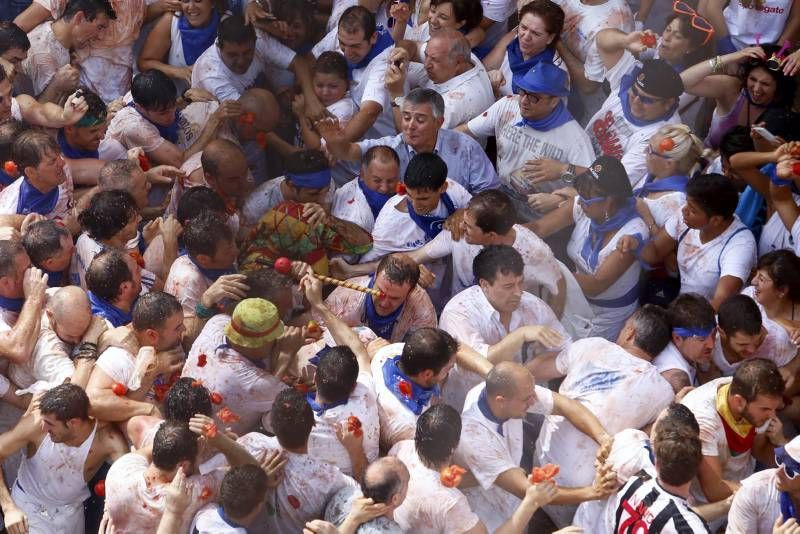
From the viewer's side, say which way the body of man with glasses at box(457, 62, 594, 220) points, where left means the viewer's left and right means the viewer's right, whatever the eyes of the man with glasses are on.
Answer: facing the viewer and to the left of the viewer
